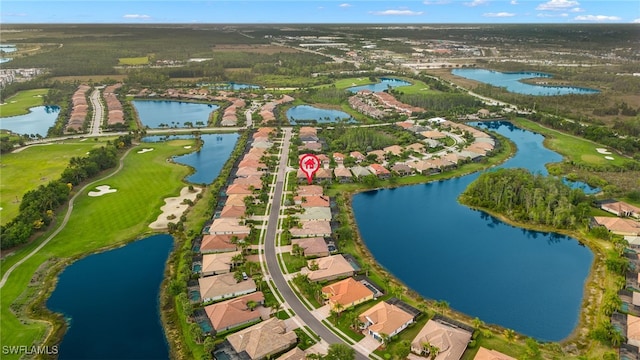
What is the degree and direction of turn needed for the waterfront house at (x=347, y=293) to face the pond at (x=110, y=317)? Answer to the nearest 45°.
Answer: approximately 45° to its right

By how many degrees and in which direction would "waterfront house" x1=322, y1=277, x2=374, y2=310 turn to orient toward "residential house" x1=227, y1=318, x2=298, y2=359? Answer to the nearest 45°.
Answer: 0° — it already faces it

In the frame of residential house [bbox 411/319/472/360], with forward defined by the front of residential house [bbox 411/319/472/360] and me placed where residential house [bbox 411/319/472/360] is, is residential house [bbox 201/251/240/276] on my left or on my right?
on my right

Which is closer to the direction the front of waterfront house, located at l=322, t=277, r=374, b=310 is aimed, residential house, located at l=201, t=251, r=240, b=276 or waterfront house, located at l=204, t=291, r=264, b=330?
the waterfront house

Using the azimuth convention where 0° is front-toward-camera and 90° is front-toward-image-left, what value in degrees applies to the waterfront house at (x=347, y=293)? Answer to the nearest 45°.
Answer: approximately 45°

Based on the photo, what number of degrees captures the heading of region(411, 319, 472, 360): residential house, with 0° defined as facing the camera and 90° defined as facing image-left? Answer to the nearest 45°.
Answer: approximately 45°

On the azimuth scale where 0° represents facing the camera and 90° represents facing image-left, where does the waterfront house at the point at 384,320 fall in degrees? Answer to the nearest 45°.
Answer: approximately 45°

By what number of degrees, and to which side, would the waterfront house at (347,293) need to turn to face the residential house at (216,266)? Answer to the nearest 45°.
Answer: approximately 45° to its right

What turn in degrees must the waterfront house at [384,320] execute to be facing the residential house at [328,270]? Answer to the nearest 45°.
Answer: approximately 90° to its right

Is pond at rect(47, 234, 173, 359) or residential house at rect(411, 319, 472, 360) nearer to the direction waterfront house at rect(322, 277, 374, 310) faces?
the pond

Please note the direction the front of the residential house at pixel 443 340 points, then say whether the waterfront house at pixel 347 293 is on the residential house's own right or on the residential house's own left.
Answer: on the residential house's own right
